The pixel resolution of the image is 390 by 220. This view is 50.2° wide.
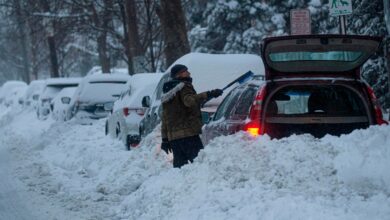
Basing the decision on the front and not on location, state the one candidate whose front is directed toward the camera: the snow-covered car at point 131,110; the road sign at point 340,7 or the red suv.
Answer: the road sign

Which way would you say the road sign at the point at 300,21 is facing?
toward the camera

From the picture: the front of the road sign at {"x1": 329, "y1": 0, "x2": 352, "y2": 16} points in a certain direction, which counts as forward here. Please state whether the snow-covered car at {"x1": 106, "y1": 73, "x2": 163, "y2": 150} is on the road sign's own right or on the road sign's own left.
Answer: on the road sign's own right

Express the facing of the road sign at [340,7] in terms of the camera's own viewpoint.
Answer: facing the viewer

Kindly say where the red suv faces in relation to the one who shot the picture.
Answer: facing away from the viewer and to the left of the viewer

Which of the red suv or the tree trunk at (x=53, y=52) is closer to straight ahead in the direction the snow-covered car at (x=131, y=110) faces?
the tree trunk

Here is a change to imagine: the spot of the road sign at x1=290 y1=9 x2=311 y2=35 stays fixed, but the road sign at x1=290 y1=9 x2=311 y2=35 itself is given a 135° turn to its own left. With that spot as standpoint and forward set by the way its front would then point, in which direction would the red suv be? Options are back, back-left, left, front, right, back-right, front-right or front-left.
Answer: back-right

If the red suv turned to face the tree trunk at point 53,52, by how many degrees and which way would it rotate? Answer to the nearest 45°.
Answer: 0° — it already faces it

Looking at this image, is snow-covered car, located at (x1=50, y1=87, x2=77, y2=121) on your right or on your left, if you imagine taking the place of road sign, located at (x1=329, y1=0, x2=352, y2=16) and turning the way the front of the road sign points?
on your right

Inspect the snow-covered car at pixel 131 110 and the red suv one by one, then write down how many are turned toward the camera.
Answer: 0

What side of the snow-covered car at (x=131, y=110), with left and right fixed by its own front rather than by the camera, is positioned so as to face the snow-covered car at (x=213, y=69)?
back

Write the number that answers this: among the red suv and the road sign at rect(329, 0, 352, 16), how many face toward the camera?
1
